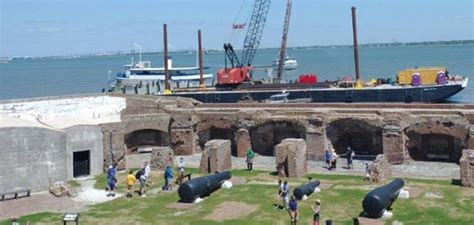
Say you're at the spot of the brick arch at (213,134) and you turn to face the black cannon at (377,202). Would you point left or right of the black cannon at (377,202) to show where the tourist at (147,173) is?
right

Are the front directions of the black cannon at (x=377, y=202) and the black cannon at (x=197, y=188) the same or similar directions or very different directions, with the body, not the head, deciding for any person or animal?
same or similar directions

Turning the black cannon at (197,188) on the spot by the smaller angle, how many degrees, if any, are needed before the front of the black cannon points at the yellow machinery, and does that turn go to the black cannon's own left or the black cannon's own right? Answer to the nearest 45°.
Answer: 0° — it already faces it

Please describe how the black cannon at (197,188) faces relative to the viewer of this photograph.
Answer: facing away from the viewer and to the right of the viewer

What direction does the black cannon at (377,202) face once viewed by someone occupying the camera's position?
facing away from the viewer and to the right of the viewer

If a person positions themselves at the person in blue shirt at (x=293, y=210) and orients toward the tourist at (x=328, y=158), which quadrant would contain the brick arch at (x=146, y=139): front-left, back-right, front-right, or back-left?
front-left

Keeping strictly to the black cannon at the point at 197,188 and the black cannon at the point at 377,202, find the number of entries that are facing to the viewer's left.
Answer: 0

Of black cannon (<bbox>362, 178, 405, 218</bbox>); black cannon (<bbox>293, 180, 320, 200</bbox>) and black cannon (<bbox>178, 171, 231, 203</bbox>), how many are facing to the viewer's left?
0

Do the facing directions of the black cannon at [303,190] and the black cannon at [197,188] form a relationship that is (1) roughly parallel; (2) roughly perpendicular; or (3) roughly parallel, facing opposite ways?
roughly parallel

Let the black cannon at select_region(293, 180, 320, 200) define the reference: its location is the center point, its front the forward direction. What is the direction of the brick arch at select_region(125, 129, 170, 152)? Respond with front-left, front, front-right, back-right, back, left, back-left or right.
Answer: left
